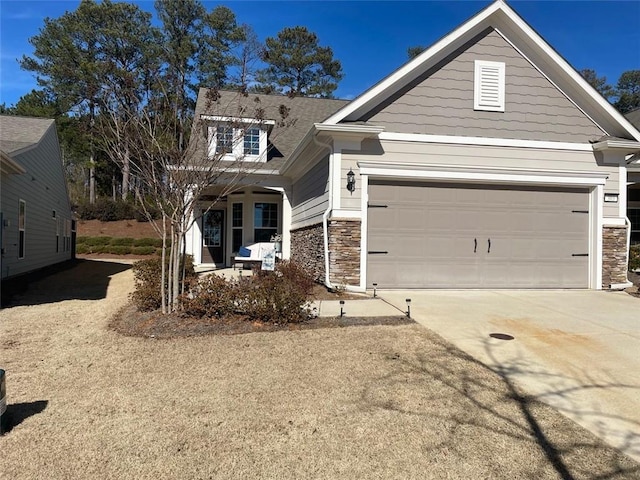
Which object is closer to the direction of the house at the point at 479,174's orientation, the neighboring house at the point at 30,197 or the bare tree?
the bare tree

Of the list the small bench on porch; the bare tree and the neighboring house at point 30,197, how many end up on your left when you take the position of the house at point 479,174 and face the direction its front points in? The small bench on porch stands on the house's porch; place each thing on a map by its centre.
0

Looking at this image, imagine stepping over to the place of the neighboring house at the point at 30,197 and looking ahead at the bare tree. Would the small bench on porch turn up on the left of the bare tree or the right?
left

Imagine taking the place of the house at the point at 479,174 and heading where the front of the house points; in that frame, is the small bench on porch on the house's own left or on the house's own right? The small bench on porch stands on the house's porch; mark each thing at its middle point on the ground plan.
on the house's own right

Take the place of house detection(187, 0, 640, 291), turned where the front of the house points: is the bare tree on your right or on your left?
on your right

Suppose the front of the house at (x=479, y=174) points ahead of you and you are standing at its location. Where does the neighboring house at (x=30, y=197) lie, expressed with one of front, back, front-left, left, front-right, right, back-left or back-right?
right

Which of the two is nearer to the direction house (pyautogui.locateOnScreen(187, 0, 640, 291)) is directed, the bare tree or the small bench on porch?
the bare tree

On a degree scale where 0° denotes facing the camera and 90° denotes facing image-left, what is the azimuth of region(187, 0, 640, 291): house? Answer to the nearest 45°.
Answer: approximately 0°
